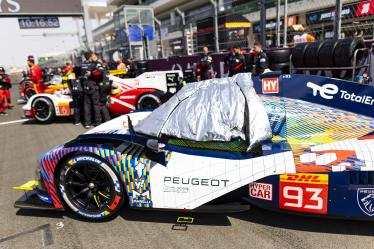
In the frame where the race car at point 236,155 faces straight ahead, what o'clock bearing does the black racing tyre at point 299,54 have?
The black racing tyre is roughly at 4 o'clock from the race car.

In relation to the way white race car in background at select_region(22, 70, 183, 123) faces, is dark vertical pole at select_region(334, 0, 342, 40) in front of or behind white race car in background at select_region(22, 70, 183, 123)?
behind

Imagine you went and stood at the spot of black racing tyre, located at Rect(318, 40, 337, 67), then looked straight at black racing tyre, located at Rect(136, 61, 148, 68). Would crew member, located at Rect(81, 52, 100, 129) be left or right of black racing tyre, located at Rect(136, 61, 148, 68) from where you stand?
left

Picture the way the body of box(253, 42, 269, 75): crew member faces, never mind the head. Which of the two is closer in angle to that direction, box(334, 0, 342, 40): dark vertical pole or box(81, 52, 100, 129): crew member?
the crew member

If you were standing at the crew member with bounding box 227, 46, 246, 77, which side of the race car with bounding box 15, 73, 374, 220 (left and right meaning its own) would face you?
right

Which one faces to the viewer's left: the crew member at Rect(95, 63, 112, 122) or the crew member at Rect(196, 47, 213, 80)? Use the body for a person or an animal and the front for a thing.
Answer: the crew member at Rect(95, 63, 112, 122)

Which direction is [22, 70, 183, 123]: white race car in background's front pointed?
to the viewer's left

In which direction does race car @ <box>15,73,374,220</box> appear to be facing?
to the viewer's left
